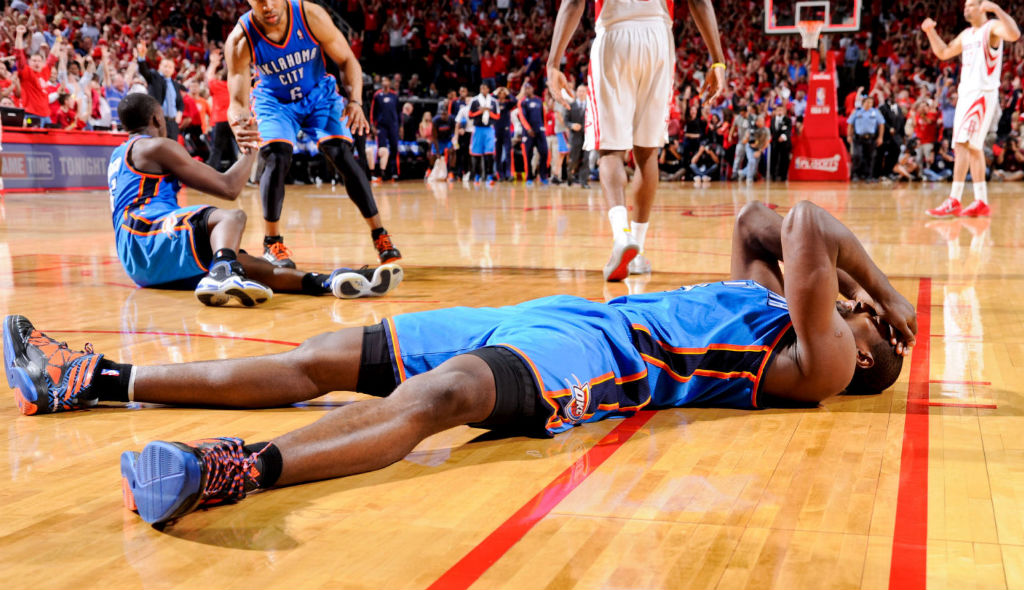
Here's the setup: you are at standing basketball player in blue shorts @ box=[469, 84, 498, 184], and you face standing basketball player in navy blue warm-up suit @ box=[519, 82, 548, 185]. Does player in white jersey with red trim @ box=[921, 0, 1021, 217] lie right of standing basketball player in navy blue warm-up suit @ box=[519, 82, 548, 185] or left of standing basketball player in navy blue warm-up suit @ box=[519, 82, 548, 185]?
right

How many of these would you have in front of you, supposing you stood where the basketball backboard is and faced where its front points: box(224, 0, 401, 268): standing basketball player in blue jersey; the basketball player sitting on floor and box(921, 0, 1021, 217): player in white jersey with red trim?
3

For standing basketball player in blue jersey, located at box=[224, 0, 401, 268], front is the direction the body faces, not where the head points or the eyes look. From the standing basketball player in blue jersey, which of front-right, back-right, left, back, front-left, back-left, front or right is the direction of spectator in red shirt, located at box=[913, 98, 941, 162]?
back-left

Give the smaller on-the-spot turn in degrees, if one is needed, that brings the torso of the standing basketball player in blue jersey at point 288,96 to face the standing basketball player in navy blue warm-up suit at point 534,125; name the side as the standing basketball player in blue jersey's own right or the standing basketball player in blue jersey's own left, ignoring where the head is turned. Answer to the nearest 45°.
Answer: approximately 180°

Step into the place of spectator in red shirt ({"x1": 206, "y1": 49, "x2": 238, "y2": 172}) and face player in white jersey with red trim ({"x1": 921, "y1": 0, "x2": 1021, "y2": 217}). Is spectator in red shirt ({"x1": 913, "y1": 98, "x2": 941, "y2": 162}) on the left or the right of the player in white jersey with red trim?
left

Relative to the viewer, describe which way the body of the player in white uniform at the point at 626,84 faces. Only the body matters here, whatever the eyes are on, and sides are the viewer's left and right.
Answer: facing away from the viewer

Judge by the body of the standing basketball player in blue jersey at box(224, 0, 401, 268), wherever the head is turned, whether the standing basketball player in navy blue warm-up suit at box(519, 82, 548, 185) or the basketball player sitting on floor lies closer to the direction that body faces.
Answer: the basketball player sitting on floor
